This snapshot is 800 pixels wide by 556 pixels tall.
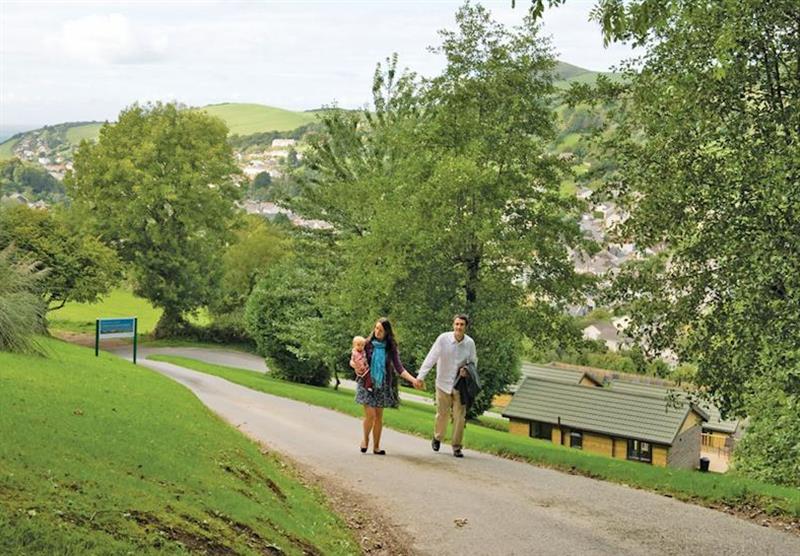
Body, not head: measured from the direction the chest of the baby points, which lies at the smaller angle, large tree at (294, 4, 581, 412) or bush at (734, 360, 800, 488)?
the bush

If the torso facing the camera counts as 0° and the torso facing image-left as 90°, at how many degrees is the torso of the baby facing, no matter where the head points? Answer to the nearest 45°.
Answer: approximately 315°

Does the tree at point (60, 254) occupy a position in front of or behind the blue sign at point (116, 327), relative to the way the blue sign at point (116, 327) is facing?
behind

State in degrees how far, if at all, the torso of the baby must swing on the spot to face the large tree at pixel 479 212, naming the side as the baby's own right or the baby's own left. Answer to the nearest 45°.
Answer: approximately 135° to the baby's own left

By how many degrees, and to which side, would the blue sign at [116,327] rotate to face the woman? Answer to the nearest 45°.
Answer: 0° — it already faces them

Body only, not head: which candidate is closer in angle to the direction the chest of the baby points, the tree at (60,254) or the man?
the man

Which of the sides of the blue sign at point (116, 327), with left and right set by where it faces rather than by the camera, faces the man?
front

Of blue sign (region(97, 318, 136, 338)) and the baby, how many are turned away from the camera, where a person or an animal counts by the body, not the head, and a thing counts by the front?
0

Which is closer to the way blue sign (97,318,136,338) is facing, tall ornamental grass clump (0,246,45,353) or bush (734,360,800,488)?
the tall ornamental grass clump
